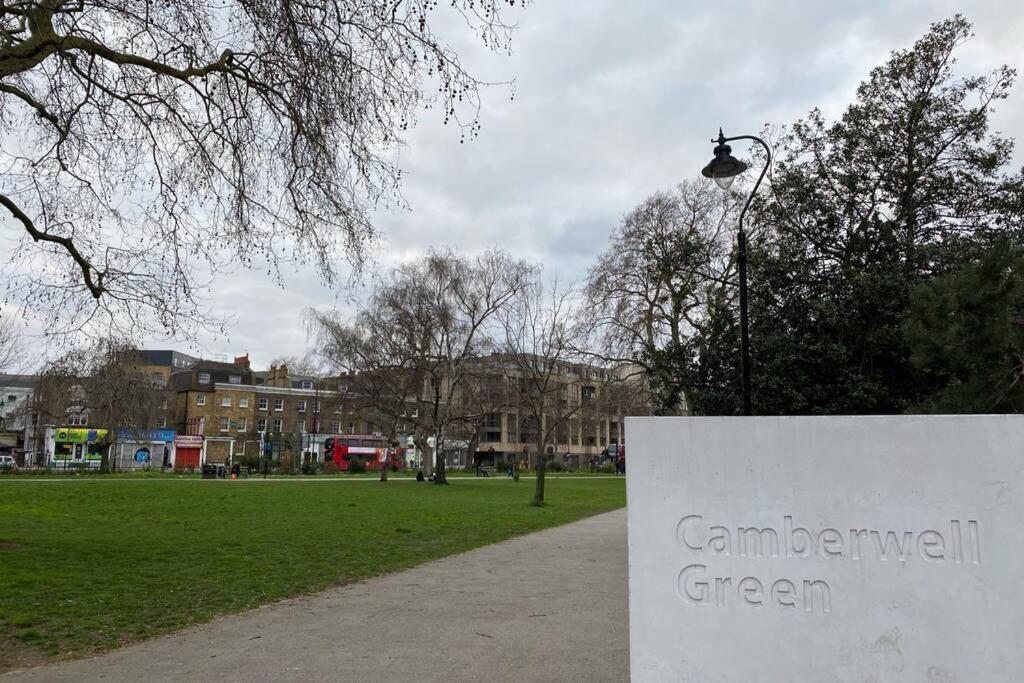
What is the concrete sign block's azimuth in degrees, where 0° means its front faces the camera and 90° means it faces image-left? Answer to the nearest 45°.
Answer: approximately 0°
